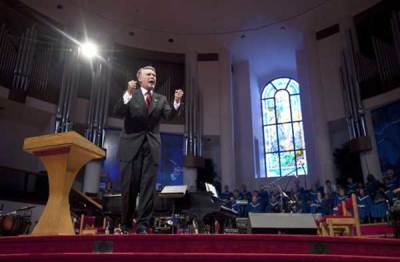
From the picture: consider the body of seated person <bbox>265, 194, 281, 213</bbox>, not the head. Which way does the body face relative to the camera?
toward the camera

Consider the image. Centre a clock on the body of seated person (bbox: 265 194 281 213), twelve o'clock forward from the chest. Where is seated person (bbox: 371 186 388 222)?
seated person (bbox: 371 186 388 222) is roughly at 10 o'clock from seated person (bbox: 265 194 281 213).

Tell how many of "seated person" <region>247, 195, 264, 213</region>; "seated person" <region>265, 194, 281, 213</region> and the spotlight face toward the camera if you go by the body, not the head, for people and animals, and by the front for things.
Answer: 3

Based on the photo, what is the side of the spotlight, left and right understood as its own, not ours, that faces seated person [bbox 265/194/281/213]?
left

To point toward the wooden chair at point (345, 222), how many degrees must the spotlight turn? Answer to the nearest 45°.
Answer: approximately 45° to its left

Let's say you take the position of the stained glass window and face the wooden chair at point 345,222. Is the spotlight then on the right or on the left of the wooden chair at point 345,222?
right

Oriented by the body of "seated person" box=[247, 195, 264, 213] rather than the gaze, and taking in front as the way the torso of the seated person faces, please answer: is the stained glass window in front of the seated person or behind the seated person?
behind

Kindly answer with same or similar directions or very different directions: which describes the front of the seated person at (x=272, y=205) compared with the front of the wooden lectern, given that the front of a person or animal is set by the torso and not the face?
same or similar directions

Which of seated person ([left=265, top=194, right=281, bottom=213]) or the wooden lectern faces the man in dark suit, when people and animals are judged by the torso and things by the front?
the seated person

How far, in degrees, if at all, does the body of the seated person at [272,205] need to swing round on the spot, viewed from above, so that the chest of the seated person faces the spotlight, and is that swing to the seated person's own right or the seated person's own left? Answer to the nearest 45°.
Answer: approximately 90° to the seated person's own right

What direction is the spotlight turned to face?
toward the camera

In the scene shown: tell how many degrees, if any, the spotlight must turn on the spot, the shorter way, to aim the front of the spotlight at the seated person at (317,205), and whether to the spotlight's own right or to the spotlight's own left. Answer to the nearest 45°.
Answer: approximately 45° to the spotlight's own left

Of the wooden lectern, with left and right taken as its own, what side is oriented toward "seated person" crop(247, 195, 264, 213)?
back

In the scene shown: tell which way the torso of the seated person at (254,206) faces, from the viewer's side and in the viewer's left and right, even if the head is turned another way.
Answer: facing the viewer
